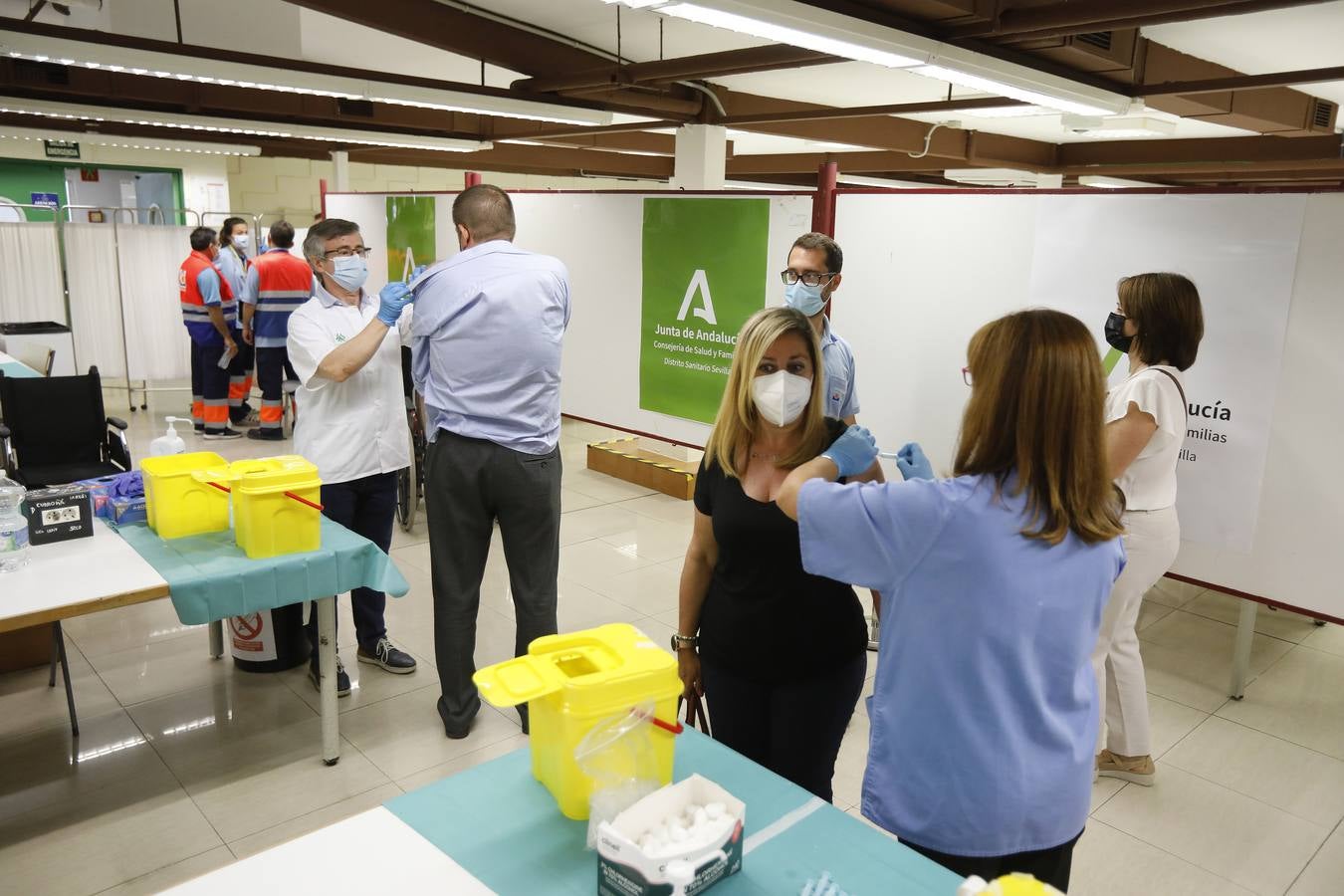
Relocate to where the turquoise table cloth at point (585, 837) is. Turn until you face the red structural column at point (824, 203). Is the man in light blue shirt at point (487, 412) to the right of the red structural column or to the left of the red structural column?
left

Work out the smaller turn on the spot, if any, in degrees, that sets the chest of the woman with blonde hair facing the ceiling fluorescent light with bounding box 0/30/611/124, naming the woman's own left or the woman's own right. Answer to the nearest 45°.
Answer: approximately 135° to the woman's own right

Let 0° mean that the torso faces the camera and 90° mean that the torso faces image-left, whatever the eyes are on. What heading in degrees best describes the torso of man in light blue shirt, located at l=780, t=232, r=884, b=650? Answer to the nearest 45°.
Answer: approximately 45°

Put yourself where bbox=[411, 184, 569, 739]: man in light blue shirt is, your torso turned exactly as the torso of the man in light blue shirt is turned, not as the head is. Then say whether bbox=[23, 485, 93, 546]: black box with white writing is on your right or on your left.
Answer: on your left

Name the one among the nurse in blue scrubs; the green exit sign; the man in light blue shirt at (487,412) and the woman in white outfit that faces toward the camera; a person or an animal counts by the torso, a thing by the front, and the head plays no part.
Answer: the green exit sign

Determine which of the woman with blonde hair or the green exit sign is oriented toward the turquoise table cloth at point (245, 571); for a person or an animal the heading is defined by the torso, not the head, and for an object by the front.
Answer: the green exit sign

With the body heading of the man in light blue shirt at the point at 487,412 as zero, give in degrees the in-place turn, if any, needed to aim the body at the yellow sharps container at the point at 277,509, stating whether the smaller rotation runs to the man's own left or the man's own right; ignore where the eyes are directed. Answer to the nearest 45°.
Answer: approximately 90° to the man's own left

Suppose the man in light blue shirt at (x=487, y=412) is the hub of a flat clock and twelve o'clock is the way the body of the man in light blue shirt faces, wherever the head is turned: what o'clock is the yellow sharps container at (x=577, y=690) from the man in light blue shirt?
The yellow sharps container is roughly at 6 o'clock from the man in light blue shirt.

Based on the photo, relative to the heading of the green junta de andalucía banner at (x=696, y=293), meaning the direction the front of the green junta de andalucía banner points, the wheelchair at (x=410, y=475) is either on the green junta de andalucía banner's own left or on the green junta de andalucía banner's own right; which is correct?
on the green junta de andalucía banner's own right

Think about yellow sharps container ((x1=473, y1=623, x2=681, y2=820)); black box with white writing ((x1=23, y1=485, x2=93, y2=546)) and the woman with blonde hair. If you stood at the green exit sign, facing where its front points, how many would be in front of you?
3

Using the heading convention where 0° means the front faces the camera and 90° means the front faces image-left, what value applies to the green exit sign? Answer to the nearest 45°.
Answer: approximately 0°

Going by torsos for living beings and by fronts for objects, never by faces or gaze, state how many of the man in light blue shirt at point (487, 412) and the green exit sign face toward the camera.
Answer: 1

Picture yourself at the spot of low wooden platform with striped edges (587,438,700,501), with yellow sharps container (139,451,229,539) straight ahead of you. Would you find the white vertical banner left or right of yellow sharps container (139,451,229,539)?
left

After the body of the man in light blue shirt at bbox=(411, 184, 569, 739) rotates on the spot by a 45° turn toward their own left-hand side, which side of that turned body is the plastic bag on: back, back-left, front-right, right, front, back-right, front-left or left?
back-left

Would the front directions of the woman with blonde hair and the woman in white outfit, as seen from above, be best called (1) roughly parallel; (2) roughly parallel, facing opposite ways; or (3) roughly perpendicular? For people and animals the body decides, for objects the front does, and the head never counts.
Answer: roughly perpendicular

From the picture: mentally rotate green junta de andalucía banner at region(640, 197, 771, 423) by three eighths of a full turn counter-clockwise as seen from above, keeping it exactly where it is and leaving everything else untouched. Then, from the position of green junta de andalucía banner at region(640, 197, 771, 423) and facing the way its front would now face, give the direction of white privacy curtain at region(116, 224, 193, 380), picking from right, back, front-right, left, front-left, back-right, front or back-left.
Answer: back-left

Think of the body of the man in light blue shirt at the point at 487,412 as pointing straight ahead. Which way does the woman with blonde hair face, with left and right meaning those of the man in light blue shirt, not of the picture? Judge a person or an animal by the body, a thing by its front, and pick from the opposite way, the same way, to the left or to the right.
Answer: the opposite way

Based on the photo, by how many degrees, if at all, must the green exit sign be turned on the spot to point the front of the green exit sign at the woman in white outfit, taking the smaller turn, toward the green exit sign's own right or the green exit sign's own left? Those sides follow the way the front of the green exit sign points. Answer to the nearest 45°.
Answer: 0° — it already faces them
